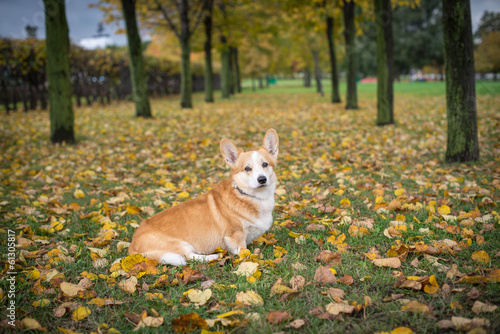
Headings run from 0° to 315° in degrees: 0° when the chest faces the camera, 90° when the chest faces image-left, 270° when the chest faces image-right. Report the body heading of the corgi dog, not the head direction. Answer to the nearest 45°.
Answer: approximately 270°
